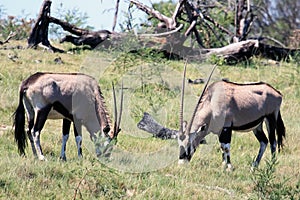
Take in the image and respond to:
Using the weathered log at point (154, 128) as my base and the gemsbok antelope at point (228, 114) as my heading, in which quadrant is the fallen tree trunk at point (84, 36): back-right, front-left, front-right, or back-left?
back-left

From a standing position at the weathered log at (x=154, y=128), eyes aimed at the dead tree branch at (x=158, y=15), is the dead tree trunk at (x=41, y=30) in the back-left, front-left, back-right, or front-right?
front-left

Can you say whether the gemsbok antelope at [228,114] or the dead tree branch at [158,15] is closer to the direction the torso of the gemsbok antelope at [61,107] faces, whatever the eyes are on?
the gemsbok antelope

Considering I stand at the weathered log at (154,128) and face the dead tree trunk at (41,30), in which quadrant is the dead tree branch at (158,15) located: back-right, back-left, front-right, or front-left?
front-right

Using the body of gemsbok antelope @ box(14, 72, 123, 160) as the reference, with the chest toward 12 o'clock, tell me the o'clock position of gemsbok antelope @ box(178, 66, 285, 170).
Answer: gemsbok antelope @ box(178, 66, 285, 170) is roughly at 12 o'clock from gemsbok antelope @ box(14, 72, 123, 160).

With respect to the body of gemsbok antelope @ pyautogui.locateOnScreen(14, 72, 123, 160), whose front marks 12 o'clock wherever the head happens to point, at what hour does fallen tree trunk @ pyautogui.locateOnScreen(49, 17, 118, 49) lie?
The fallen tree trunk is roughly at 9 o'clock from the gemsbok antelope.

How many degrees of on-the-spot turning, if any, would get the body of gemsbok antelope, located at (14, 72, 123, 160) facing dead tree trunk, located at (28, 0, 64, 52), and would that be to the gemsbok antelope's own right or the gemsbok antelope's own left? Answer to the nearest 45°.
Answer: approximately 90° to the gemsbok antelope's own left

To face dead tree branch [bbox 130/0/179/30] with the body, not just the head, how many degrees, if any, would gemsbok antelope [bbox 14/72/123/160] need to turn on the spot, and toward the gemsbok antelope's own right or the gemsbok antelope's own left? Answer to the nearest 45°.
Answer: approximately 90° to the gemsbok antelope's own left

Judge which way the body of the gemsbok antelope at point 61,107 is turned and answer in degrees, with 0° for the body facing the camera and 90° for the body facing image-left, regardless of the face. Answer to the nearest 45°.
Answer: approximately 270°
